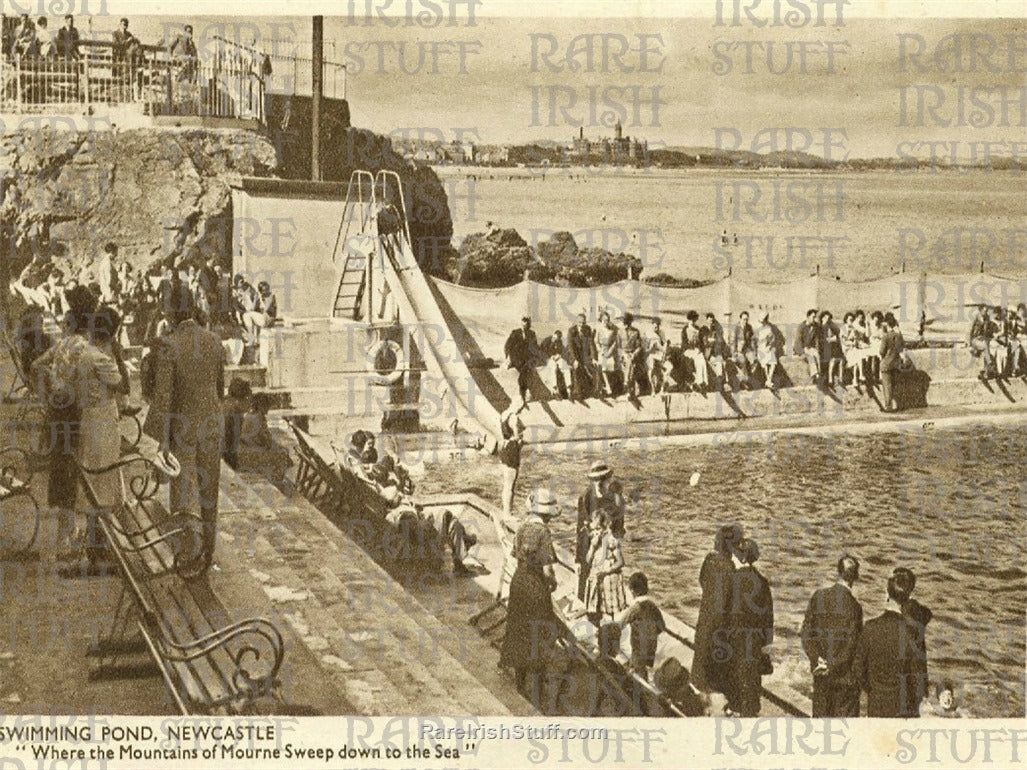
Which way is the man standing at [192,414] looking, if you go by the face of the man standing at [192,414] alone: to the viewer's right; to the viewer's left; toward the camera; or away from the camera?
away from the camera

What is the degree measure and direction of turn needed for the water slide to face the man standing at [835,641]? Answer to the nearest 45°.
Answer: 0° — it already faces them

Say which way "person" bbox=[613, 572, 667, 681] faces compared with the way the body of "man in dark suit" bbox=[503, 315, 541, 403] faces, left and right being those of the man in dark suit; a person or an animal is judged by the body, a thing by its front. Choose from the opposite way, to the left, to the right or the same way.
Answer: the opposite way

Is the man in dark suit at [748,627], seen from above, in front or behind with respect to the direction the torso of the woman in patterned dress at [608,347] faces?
in front

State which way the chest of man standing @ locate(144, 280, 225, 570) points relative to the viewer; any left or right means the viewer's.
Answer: facing away from the viewer

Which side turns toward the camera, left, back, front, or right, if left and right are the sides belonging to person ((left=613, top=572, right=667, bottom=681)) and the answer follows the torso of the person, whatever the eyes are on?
back

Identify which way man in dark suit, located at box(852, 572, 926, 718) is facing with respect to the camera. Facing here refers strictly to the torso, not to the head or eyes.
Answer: away from the camera

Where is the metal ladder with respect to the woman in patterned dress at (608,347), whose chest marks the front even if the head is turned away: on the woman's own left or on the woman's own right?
on the woman's own right

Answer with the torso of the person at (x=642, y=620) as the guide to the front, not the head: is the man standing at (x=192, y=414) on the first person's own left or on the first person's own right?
on the first person's own left

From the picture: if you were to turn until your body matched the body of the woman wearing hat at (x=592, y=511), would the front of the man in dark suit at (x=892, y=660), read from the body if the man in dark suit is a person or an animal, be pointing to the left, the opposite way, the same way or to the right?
the opposite way

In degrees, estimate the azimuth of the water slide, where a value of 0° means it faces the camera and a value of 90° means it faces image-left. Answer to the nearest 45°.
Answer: approximately 315°

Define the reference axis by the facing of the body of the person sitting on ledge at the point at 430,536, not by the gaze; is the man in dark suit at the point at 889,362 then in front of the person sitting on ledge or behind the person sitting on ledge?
in front

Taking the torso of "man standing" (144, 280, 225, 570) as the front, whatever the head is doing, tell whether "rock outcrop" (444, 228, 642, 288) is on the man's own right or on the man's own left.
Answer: on the man's own right

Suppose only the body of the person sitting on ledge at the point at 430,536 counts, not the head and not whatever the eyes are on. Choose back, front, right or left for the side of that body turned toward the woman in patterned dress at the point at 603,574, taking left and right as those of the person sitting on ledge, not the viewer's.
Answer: front

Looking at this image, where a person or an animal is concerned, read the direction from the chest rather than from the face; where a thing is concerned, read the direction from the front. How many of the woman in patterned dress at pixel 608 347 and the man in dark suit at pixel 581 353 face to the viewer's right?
0
